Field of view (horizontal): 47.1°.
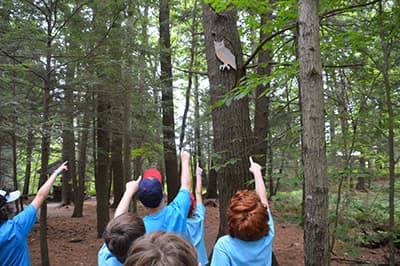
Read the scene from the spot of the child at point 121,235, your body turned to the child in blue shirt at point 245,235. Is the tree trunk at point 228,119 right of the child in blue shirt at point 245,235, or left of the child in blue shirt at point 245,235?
left

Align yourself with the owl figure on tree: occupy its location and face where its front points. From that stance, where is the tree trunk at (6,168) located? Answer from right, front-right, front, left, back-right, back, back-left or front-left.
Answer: right

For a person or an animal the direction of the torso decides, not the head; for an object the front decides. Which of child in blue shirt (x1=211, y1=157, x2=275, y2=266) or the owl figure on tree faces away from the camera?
the child in blue shirt

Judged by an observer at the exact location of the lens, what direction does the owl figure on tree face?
facing the viewer and to the left of the viewer

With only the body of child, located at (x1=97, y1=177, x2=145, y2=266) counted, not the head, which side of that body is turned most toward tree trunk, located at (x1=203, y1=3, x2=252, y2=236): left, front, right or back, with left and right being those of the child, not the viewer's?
front

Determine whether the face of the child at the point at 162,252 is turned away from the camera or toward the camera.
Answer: away from the camera

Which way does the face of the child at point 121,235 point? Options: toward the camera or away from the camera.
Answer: away from the camera

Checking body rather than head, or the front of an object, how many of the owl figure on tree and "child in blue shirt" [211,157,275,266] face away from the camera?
1

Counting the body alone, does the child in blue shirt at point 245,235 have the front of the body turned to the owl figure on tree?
yes

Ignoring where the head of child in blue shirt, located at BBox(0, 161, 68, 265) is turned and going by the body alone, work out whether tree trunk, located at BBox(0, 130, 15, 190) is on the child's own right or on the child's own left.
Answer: on the child's own left

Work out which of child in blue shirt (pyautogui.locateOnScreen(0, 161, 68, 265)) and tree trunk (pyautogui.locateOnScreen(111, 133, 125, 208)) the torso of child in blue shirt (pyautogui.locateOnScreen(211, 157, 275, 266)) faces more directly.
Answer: the tree trunk

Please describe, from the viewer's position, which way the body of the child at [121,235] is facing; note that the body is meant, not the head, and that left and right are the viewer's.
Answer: facing away from the viewer and to the right of the viewer

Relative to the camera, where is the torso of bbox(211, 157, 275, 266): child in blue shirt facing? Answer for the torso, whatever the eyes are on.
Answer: away from the camera

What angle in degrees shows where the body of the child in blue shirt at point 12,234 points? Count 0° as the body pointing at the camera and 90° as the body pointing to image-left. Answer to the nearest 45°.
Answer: approximately 225°
